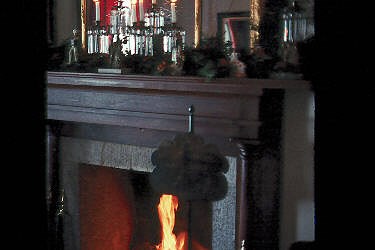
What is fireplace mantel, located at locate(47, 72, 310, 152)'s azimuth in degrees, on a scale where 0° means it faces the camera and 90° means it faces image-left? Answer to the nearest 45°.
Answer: approximately 45°

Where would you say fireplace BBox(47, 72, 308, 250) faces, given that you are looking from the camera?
facing the viewer and to the left of the viewer
